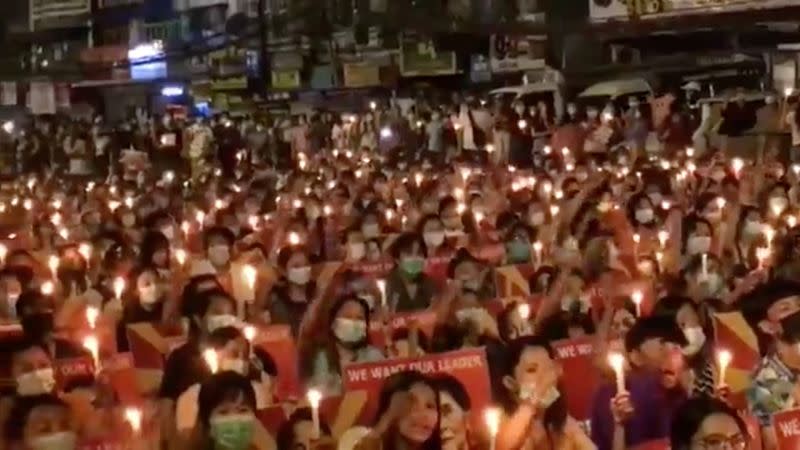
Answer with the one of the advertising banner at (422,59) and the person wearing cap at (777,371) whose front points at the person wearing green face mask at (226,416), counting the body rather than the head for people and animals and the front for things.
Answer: the advertising banner

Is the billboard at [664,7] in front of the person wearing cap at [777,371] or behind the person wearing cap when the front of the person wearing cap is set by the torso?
behind

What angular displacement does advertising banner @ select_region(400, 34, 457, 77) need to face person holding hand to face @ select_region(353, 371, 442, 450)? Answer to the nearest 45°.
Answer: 0° — it already faces them

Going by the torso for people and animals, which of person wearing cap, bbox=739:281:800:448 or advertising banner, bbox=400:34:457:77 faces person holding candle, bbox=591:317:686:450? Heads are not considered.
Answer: the advertising banner

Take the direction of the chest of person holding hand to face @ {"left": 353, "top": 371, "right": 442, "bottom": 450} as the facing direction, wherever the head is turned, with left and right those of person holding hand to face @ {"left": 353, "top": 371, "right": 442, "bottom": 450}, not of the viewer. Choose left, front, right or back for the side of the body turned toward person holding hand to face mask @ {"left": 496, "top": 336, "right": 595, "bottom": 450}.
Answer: left

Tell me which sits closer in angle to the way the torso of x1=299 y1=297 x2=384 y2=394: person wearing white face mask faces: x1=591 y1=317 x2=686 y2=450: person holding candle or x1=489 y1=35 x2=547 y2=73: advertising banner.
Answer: the person holding candle

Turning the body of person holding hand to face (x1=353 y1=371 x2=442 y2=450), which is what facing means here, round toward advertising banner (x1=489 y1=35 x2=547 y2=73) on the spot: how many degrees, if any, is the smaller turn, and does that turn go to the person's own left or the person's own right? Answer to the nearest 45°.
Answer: approximately 135° to the person's own left

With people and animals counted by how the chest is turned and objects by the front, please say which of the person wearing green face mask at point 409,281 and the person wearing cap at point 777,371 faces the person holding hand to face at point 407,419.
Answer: the person wearing green face mask at point 409,281

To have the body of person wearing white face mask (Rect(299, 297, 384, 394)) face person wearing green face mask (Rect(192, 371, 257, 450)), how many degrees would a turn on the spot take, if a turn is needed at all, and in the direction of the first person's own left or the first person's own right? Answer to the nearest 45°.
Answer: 0° — they already face them

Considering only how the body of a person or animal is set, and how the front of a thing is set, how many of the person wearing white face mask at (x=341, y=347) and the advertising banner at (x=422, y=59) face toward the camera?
2

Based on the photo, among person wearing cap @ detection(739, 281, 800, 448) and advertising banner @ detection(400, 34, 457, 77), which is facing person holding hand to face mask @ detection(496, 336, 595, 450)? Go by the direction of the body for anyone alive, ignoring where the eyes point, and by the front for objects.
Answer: the advertising banner
